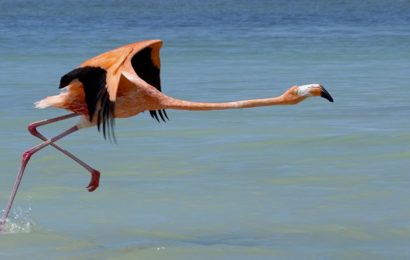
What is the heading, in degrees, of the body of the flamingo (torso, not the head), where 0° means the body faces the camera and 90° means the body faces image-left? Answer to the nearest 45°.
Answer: approximately 270°
